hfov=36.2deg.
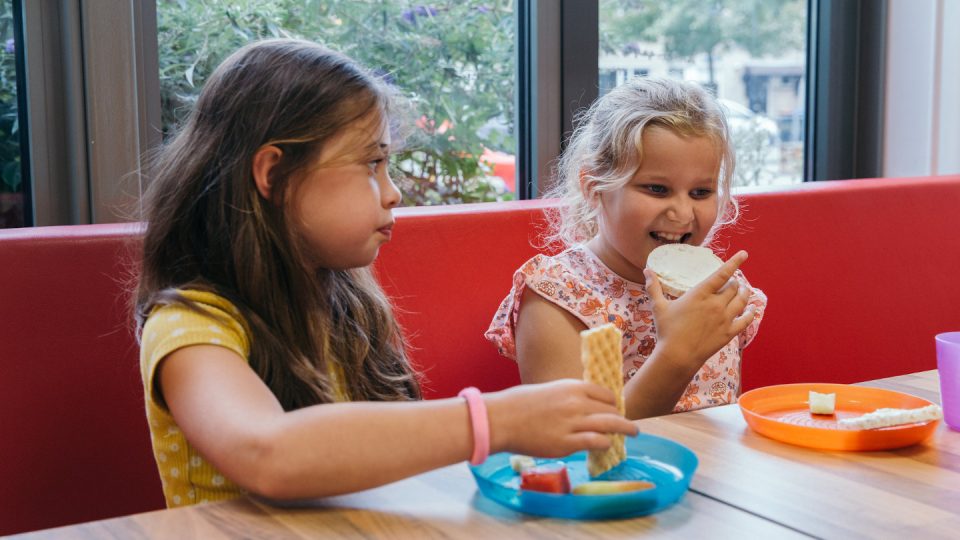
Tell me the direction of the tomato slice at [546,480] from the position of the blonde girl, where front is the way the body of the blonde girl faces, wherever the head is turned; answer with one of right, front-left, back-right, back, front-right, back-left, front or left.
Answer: front-right

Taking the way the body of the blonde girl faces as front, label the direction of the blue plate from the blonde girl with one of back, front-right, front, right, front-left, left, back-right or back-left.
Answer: front-right

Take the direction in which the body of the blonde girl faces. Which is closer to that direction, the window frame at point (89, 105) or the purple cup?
the purple cup

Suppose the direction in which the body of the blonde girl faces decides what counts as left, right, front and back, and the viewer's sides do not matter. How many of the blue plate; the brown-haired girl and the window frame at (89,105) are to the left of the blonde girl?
0

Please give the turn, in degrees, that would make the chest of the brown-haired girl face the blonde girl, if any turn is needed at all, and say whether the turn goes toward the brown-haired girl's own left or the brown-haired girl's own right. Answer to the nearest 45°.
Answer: approximately 45° to the brown-haired girl's own left

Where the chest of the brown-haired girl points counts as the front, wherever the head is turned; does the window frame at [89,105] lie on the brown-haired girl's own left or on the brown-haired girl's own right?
on the brown-haired girl's own left

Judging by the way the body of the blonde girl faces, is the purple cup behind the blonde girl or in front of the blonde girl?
in front

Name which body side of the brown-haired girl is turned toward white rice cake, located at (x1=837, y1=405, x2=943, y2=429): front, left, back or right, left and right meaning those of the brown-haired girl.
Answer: front

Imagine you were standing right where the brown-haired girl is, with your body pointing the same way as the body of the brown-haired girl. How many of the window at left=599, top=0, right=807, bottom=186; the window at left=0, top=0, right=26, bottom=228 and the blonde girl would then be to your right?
0

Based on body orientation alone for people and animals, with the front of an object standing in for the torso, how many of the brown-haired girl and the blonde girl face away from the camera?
0

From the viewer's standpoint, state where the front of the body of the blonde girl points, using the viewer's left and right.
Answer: facing the viewer and to the right of the viewer

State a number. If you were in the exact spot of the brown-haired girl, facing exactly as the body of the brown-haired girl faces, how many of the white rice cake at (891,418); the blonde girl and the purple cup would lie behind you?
0

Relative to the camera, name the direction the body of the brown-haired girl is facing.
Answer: to the viewer's right

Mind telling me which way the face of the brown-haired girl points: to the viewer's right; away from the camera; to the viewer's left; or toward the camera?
to the viewer's right
